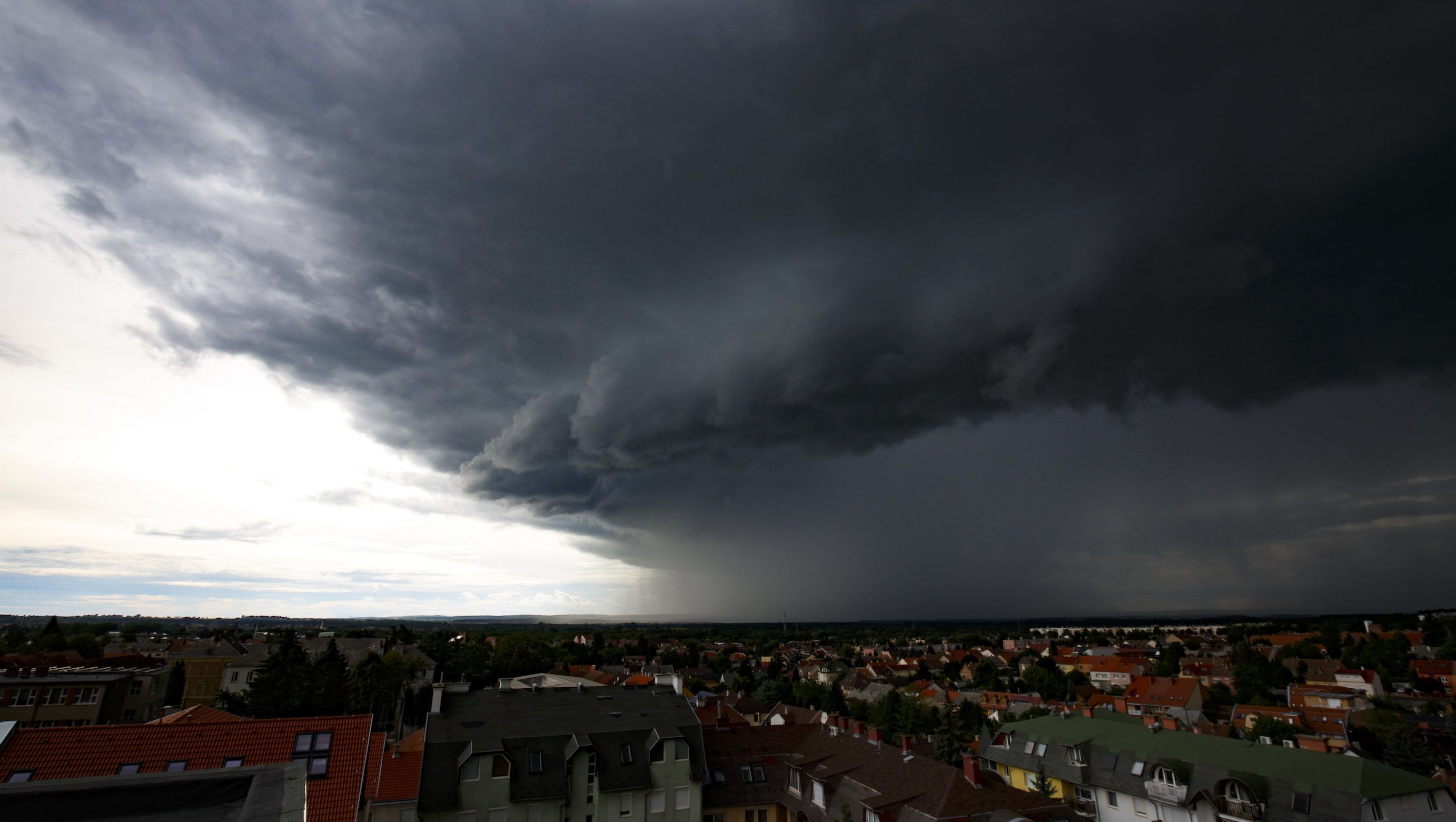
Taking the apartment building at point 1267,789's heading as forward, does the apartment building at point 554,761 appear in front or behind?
in front

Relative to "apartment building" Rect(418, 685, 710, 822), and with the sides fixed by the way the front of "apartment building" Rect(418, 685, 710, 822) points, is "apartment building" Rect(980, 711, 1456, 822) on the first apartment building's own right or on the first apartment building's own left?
on the first apartment building's own left

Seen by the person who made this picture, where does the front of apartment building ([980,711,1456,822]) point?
facing the viewer and to the left of the viewer

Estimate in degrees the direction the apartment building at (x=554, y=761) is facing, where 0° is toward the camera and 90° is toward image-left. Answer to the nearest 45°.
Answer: approximately 0°

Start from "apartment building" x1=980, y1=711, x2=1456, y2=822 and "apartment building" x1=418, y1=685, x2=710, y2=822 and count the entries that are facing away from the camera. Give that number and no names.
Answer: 0

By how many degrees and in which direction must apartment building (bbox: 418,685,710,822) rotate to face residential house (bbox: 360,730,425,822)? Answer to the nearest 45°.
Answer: approximately 90° to its right

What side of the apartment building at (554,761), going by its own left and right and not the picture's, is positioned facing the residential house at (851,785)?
left

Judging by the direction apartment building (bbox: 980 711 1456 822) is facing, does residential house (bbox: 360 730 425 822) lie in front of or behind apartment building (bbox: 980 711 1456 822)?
in front
